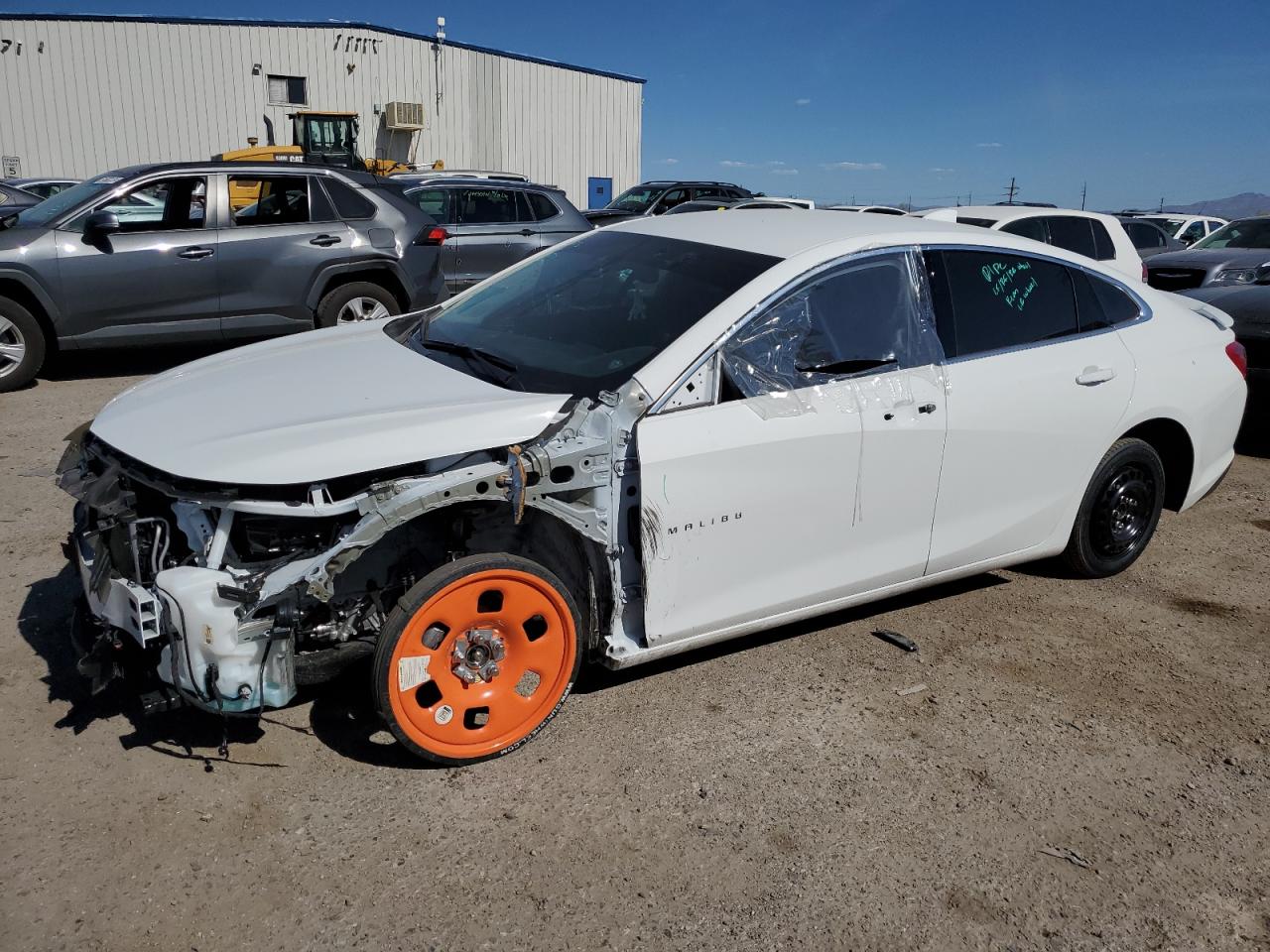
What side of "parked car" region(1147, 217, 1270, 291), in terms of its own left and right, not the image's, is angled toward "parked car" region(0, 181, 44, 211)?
front

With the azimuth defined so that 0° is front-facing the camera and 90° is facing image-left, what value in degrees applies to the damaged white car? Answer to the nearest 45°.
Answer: approximately 45°

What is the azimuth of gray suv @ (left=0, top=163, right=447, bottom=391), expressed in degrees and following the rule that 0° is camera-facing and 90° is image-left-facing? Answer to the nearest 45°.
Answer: approximately 90°

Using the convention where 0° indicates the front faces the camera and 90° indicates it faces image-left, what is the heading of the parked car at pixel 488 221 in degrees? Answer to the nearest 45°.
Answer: approximately 90°

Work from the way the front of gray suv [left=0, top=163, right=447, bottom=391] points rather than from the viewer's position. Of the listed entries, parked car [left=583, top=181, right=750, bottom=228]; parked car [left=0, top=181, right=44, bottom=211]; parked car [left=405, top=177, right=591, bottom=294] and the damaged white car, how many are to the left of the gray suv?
1

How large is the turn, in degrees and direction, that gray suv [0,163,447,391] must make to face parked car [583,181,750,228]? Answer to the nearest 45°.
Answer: approximately 135° to its right

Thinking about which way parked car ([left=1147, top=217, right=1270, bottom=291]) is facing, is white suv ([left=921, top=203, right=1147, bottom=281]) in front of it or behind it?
in front

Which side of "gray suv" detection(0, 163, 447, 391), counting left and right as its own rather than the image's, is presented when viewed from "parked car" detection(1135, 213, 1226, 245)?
back

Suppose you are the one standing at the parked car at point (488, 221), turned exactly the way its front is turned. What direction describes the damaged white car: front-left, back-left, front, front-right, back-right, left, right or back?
left
